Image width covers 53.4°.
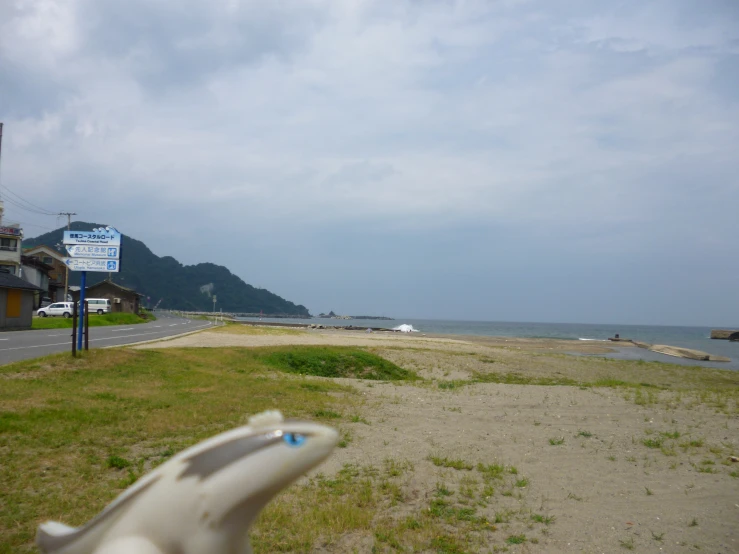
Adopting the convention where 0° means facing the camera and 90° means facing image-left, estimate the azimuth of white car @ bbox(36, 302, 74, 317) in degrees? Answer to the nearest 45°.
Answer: approximately 90°

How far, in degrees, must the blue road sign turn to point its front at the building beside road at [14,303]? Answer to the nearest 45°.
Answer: approximately 180°

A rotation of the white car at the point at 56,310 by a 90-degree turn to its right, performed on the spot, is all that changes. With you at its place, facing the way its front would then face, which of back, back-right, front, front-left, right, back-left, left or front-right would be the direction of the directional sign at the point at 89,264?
back

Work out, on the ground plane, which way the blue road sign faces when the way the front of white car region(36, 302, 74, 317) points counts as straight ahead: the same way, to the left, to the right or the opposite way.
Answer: to the left

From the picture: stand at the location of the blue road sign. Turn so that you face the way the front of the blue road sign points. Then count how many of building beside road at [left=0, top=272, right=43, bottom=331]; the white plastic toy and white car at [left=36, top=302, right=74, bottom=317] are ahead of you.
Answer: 1

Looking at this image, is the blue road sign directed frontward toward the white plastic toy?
yes

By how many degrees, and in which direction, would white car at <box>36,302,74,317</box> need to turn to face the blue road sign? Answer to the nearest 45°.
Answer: approximately 90° to its left

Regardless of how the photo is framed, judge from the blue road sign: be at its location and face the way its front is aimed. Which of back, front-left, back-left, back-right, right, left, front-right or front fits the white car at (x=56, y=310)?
back

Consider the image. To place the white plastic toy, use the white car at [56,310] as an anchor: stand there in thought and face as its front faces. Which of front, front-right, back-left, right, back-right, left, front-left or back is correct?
left

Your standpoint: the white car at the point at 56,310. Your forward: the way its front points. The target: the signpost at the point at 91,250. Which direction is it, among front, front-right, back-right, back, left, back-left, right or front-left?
left

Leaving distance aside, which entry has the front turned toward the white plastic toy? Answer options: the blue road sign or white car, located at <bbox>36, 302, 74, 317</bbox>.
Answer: the blue road sign

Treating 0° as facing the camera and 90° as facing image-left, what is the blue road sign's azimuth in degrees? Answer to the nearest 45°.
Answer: approximately 0°
